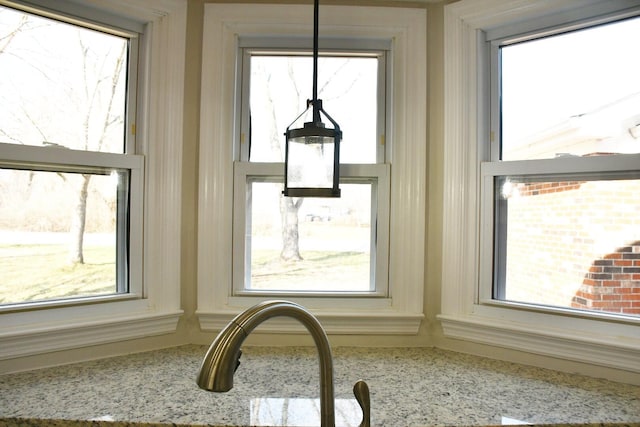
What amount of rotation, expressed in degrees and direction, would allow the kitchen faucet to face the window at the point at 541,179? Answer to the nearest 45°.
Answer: approximately 135° to its right

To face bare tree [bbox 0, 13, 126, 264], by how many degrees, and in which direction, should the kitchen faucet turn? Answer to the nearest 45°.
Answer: approximately 45° to its right

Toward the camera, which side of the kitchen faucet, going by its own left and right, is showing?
left

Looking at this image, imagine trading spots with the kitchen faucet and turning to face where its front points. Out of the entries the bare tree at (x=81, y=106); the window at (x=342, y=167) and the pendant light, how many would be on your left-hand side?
0

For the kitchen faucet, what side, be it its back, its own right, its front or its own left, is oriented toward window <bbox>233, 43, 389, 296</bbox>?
right

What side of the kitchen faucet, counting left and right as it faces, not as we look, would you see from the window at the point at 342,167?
right

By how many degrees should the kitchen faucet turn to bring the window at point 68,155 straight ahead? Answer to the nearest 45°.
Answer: approximately 45° to its right

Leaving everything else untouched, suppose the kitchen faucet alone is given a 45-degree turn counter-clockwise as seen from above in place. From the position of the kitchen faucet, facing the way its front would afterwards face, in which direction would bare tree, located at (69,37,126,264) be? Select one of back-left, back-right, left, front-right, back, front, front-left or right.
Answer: right
